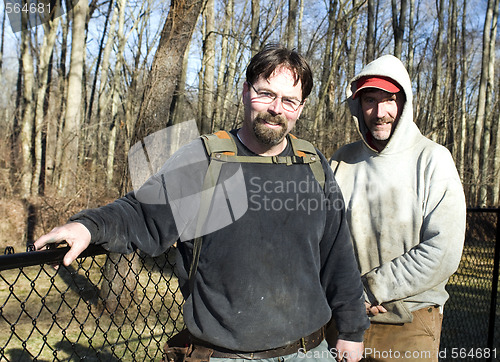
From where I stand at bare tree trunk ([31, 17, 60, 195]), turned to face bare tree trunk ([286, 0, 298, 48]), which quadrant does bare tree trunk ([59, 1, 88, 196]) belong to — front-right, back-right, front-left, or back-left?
front-right

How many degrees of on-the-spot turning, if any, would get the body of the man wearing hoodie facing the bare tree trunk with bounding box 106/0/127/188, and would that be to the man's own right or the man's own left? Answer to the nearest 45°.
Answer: approximately 90° to the man's own right

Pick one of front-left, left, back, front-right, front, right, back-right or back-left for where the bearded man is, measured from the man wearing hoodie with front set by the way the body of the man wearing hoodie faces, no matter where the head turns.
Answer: front

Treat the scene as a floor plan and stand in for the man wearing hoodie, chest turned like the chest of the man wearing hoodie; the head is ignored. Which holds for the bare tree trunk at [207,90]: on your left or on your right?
on your right

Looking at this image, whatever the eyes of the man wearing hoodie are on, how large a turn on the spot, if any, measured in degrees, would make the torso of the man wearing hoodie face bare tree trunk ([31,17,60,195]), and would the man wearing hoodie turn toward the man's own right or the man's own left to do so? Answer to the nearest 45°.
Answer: approximately 90° to the man's own right

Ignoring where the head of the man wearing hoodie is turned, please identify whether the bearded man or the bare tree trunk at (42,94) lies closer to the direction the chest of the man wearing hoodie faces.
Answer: the bearded man

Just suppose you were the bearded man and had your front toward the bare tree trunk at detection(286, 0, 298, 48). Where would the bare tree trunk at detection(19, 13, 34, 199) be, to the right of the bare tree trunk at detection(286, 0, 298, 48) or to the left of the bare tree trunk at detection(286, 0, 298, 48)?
left

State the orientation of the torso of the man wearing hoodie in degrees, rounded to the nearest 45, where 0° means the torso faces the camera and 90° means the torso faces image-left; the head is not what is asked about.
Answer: approximately 45°

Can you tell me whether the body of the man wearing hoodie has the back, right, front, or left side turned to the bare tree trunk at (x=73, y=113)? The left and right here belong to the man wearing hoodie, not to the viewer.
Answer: right

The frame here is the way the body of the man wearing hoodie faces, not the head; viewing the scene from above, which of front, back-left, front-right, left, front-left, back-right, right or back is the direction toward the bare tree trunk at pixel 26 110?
right

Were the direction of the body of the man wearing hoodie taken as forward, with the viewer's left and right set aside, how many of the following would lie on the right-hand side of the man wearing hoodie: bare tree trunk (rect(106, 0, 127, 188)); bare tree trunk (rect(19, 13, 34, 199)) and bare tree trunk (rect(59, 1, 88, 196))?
3
